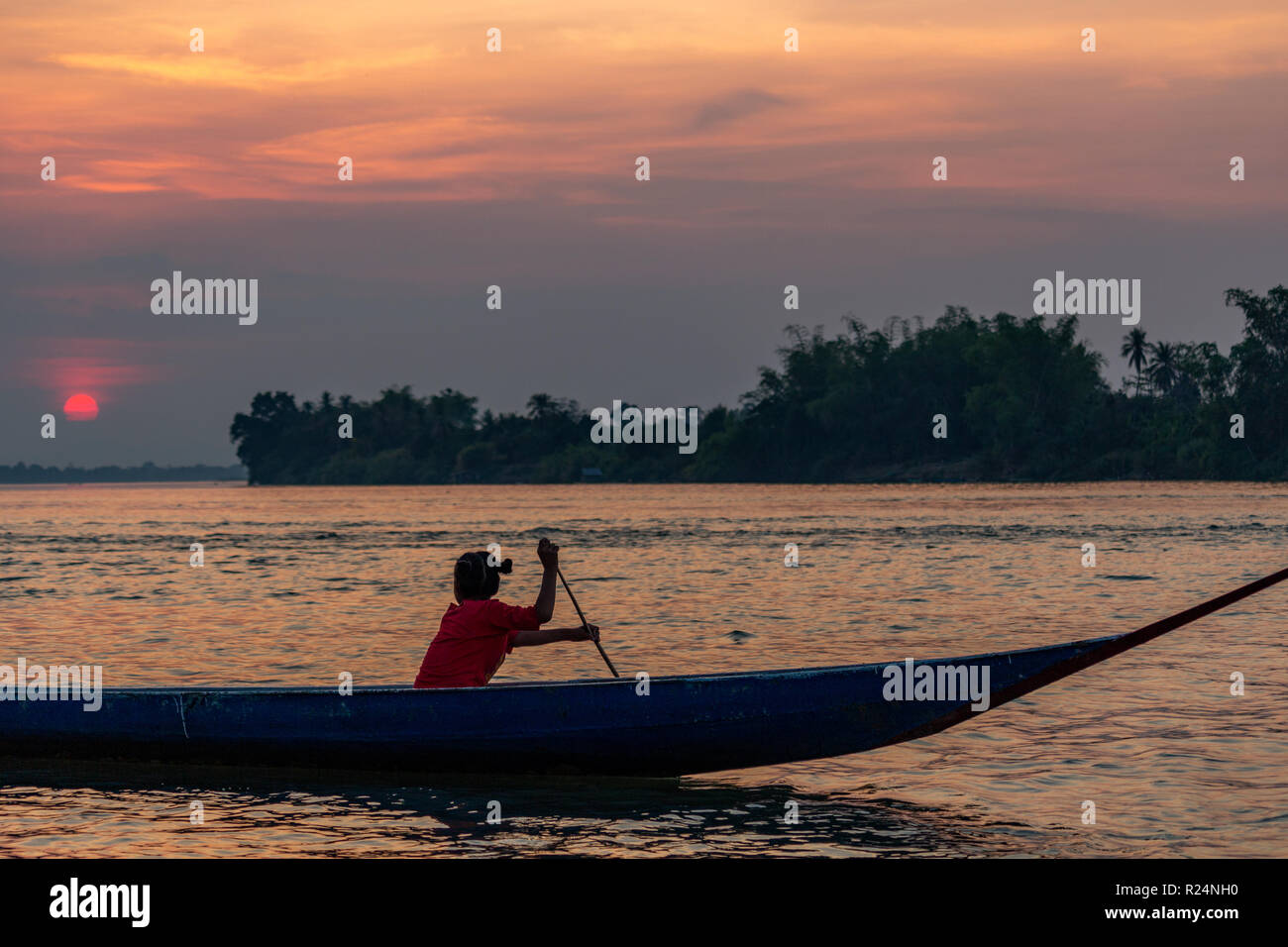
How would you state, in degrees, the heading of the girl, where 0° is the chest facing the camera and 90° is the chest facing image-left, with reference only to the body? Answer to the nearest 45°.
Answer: approximately 225°

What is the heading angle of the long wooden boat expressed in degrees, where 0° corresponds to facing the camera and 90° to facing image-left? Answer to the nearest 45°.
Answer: approximately 270°
